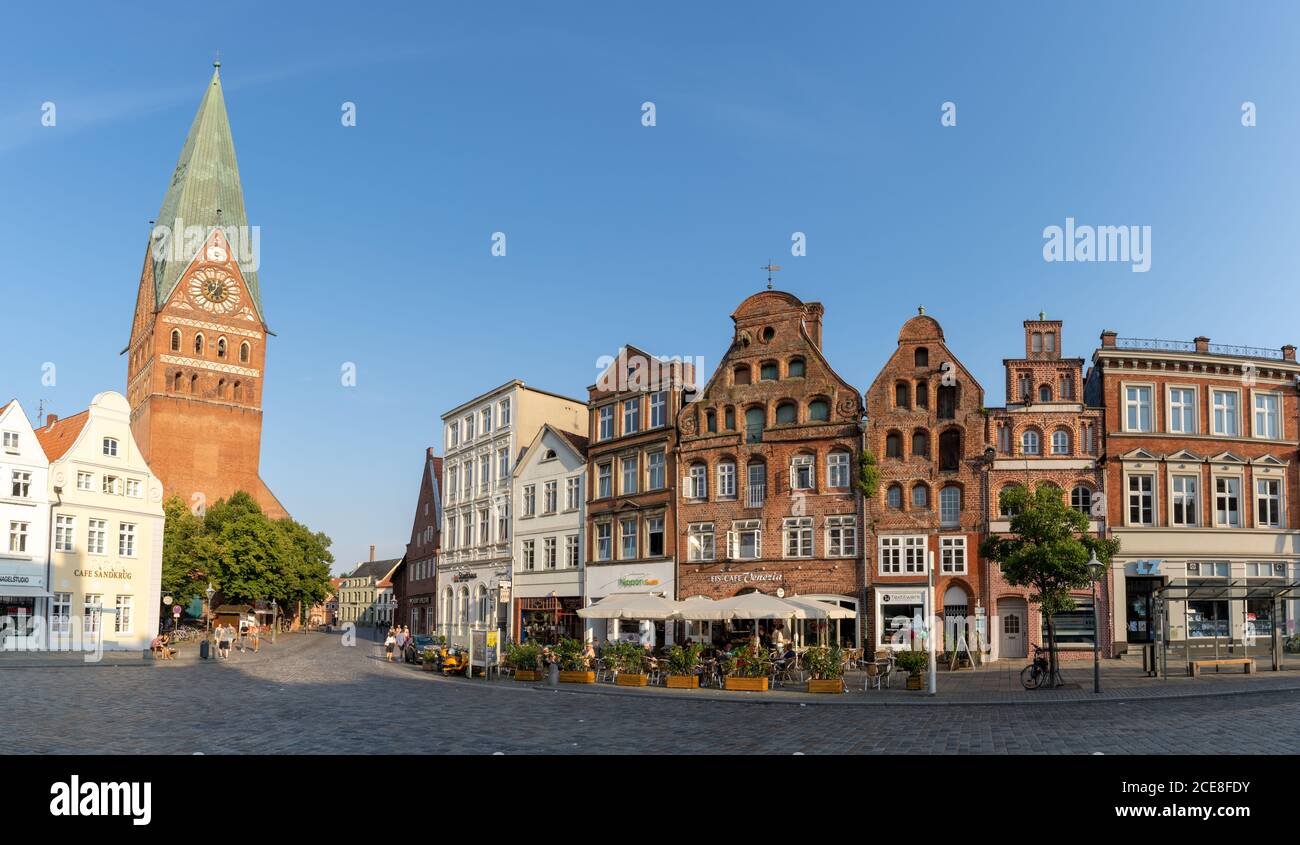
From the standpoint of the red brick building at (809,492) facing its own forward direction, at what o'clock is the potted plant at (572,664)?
The potted plant is roughly at 1 o'clock from the red brick building.

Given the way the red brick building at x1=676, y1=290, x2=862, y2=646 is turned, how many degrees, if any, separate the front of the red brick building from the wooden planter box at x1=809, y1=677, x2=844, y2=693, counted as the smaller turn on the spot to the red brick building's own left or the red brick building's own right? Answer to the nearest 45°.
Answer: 0° — it already faces it

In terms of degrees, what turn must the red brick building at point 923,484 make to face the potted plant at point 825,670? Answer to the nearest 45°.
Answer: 0° — it already faces it

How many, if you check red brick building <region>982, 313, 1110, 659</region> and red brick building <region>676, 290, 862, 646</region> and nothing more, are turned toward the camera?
2

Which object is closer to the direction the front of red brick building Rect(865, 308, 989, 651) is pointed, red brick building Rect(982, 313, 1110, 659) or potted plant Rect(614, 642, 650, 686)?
the potted plant

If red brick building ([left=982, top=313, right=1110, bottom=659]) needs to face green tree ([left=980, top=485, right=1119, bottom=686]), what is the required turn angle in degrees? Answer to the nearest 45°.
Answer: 0° — it already faces it
